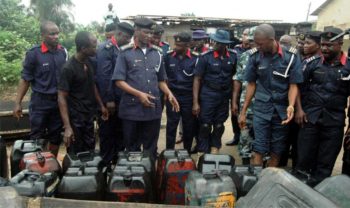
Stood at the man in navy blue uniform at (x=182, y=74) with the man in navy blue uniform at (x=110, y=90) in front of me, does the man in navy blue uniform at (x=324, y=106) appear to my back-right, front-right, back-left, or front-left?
back-left

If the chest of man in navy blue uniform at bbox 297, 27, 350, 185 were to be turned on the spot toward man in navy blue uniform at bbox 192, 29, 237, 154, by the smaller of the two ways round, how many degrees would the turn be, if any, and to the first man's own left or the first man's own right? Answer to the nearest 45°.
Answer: approximately 90° to the first man's own right

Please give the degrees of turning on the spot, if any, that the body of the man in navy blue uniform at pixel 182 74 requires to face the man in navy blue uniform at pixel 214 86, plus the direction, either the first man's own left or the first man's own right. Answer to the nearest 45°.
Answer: approximately 45° to the first man's own left

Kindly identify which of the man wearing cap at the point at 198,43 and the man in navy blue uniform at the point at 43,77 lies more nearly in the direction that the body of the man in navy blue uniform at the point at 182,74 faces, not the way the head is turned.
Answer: the man in navy blue uniform

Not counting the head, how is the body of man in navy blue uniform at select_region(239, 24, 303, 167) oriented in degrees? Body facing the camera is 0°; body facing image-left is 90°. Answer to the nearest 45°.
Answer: approximately 0°
